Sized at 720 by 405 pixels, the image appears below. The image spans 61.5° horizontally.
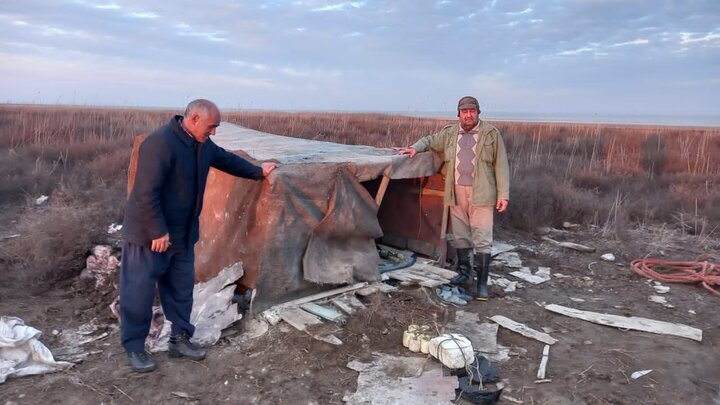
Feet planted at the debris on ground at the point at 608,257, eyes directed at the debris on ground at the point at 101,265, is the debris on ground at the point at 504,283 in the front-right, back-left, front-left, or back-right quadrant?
front-left

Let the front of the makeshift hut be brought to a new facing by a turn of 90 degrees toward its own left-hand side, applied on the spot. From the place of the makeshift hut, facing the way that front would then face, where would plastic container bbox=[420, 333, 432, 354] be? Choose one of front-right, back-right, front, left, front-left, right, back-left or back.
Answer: right

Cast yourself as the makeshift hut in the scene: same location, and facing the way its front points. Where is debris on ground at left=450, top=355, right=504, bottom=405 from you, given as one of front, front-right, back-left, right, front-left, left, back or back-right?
front

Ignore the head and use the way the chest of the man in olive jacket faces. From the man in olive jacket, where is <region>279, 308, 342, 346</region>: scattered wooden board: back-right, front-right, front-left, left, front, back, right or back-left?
front-right

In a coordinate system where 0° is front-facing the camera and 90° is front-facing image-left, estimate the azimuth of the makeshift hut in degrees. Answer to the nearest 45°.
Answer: approximately 315°

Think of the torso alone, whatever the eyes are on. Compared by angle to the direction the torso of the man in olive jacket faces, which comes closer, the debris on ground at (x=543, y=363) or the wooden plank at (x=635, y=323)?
the debris on ground

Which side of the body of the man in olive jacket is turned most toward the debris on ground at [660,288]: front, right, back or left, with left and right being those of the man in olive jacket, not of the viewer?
left

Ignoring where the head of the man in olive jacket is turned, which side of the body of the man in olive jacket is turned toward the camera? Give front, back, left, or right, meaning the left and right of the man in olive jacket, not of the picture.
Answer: front

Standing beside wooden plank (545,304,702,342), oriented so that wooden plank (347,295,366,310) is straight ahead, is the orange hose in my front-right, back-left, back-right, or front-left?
back-right

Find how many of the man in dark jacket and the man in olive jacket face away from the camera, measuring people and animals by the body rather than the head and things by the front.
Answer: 0

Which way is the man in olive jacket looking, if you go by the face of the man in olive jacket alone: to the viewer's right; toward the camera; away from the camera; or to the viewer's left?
toward the camera

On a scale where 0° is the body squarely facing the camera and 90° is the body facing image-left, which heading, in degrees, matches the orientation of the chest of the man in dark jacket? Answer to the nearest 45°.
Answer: approximately 315°

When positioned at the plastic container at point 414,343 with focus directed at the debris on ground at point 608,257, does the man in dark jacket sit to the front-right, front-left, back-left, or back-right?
back-left

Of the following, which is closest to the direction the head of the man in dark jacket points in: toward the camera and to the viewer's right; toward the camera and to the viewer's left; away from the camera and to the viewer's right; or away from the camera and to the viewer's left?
toward the camera and to the viewer's right

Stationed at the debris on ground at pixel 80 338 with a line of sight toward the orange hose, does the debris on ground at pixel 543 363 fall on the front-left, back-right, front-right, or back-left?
front-right

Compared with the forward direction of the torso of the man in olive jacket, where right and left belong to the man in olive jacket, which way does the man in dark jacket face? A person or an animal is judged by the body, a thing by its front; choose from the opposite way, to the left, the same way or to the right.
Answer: to the left

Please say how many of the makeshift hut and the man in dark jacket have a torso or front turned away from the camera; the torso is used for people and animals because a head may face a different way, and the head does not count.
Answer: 0
